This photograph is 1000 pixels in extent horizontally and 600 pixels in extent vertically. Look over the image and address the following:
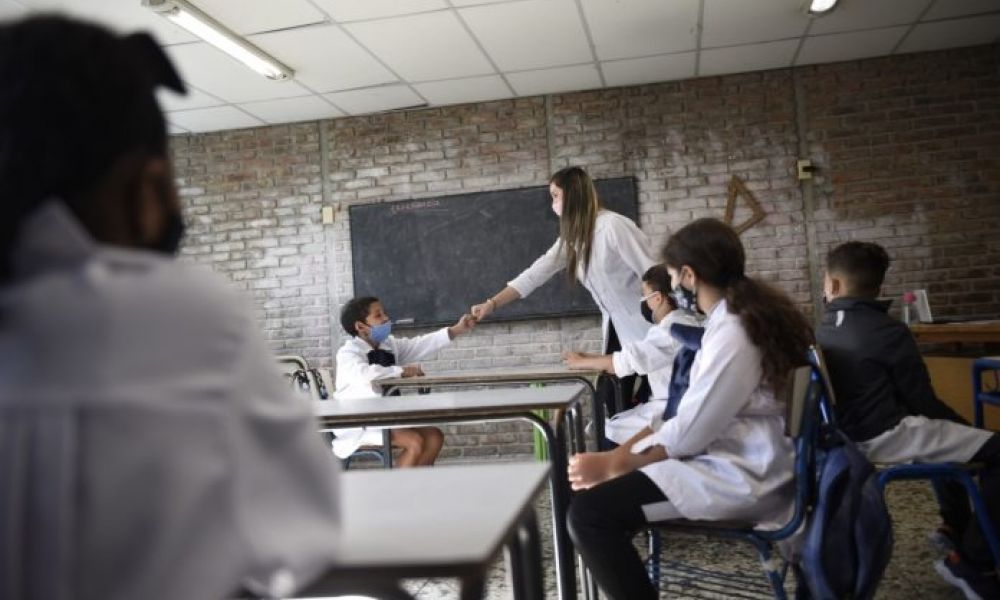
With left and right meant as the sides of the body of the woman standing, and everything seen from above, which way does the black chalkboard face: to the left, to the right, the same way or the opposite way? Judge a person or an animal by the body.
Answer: to the left

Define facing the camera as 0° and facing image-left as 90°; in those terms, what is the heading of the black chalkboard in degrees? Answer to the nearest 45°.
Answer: approximately 0°

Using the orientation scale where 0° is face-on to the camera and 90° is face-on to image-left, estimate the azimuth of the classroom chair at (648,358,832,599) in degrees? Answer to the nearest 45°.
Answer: approximately 90°

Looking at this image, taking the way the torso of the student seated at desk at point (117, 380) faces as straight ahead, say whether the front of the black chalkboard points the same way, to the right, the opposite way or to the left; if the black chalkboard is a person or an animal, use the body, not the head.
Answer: the opposite way

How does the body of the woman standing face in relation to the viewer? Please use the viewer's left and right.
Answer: facing to the left of the viewer

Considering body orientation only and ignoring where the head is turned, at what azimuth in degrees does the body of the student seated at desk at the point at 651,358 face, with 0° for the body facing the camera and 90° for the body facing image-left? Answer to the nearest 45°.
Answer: approximately 90°

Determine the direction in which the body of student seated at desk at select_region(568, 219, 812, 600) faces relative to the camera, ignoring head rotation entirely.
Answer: to the viewer's left
